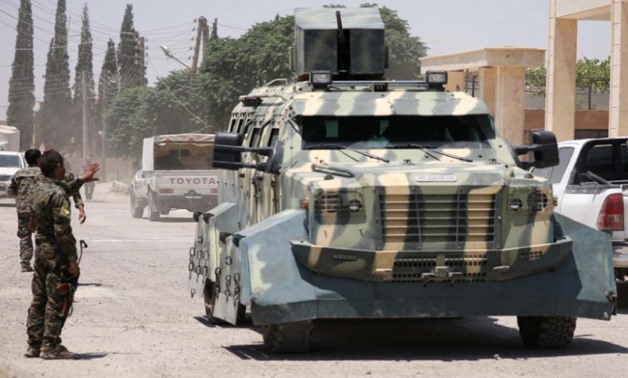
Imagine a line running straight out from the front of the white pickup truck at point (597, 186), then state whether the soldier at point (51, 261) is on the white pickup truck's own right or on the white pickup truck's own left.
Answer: on the white pickup truck's own left

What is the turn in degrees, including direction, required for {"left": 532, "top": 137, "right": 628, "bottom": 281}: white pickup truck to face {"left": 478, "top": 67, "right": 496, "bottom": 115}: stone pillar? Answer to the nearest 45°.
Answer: approximately 45° to its right

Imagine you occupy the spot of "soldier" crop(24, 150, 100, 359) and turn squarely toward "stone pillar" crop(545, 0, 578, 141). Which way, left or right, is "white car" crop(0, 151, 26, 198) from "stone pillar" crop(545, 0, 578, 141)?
left

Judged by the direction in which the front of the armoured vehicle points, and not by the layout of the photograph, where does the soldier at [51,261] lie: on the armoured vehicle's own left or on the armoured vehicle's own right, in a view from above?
on the armoured vehicle's own right

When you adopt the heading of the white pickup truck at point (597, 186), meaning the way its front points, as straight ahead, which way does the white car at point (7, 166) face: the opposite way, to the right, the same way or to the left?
the opposite way

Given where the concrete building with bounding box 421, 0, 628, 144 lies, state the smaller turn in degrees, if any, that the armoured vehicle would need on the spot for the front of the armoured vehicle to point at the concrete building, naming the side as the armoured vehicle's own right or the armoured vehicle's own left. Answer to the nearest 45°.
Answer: approximately 180°

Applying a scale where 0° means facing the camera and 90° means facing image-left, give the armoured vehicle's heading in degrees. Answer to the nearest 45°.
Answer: approximately 0°
